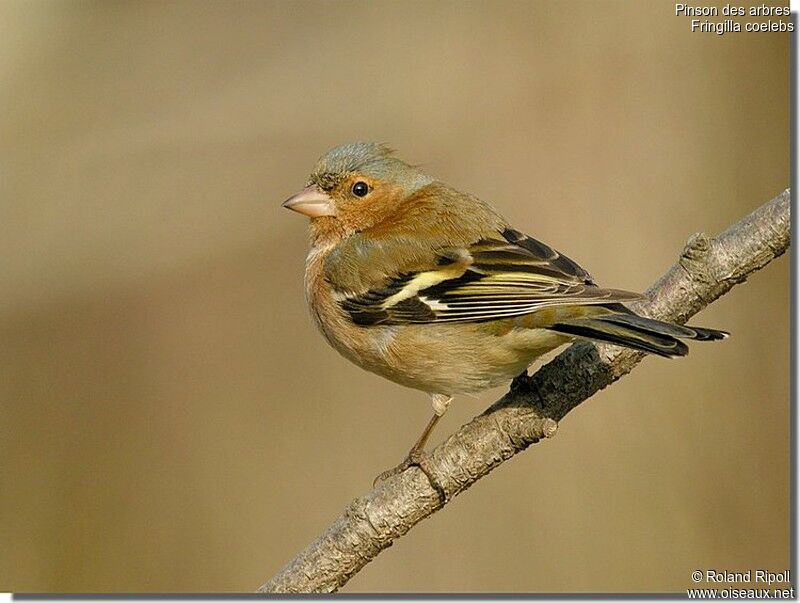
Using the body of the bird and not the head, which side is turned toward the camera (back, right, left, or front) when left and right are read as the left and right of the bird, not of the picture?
left
